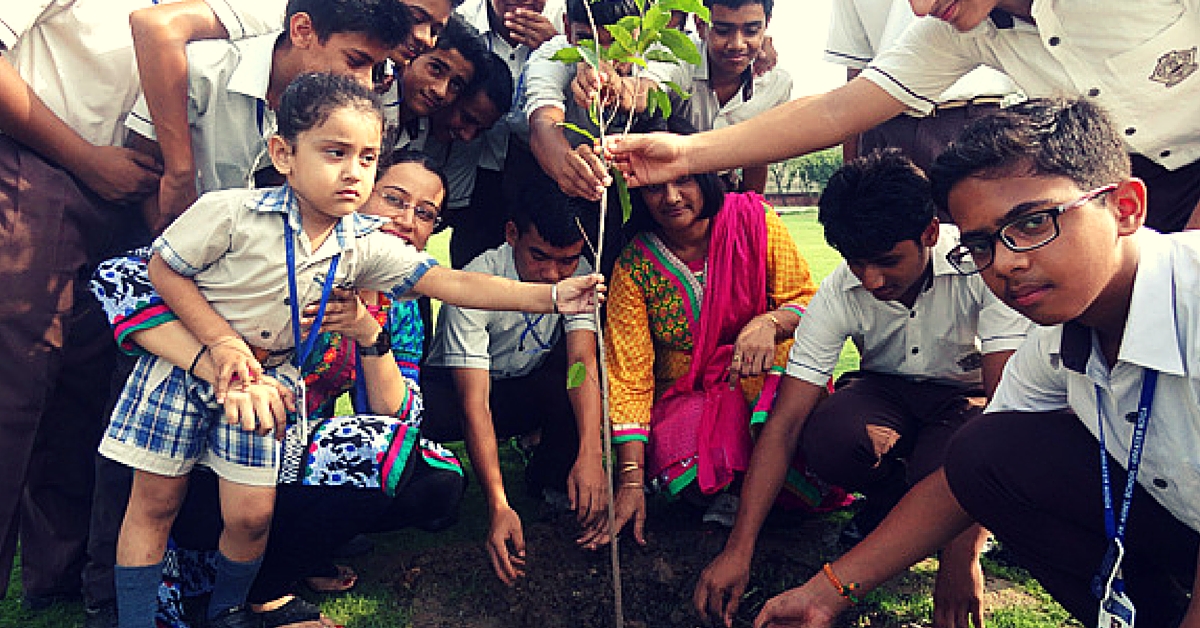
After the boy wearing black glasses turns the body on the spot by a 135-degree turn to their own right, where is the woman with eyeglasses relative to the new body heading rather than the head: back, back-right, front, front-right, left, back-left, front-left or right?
left

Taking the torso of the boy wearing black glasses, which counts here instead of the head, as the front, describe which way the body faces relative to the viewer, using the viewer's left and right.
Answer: facing the viewer and to the left of the viewer
